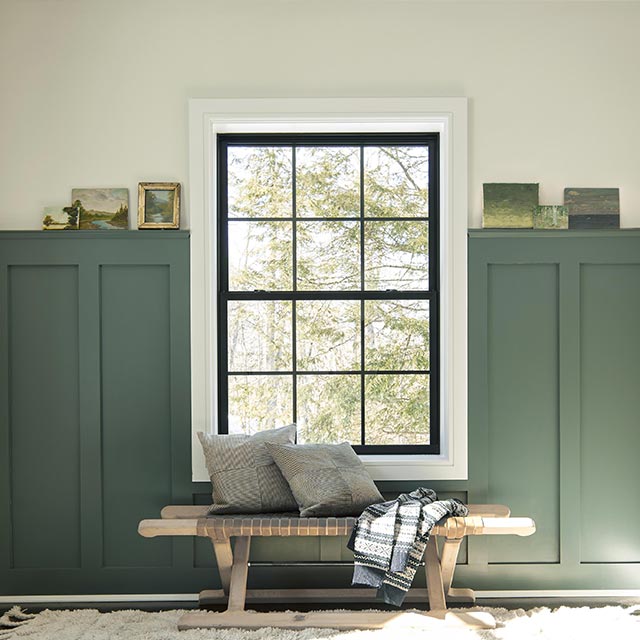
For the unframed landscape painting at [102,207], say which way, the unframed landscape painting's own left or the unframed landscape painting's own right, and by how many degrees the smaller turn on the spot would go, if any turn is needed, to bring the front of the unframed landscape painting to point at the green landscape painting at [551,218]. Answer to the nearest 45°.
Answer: approximately 90° to the unframed landscape painting's own left

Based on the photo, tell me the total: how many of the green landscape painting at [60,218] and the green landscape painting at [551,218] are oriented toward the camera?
2

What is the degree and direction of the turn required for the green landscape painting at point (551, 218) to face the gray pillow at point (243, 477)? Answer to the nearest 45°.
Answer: approximately 45° to its right

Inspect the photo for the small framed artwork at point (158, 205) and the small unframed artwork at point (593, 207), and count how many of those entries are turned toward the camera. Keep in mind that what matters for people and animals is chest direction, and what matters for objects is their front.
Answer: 2

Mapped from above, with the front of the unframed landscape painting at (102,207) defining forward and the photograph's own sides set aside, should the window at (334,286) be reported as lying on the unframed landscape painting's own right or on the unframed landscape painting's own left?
on the unframed landscape painting's own left

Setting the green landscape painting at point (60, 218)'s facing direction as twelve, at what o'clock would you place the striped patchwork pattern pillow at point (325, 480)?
The striped patchwork pattern pillow is roughly at 10 o'clock from the green landscape painting.
